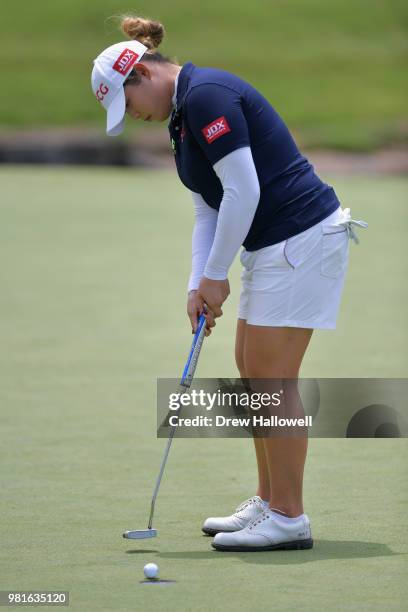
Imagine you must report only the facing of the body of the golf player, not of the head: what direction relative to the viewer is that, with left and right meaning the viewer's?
facing to the left of the viewer
